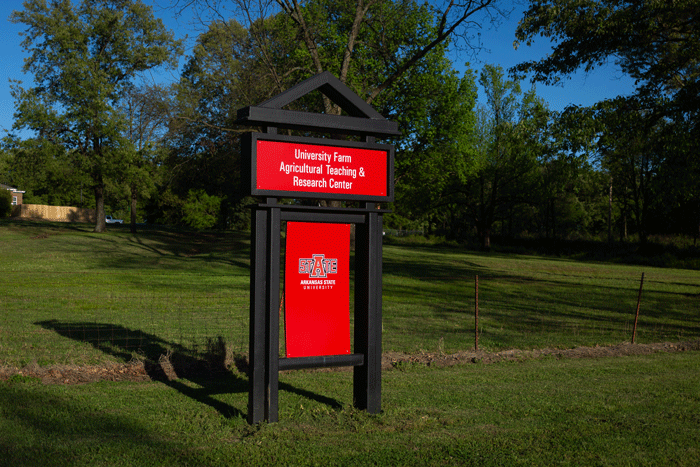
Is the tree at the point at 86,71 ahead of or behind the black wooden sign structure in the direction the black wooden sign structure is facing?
behind

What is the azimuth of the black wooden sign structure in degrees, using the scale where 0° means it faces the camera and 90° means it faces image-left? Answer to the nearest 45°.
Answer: approximately 315°

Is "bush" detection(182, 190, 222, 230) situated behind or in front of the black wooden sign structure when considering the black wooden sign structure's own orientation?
behind

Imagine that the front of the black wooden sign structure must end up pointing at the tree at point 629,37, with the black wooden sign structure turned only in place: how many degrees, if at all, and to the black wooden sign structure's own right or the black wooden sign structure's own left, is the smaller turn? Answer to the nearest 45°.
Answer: approximately 90° to the black wooden sign structure's own left
